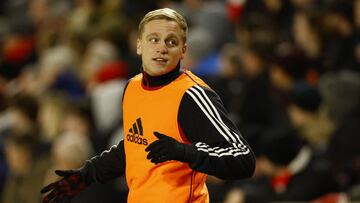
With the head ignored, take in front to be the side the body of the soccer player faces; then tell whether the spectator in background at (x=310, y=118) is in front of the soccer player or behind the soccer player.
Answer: behind

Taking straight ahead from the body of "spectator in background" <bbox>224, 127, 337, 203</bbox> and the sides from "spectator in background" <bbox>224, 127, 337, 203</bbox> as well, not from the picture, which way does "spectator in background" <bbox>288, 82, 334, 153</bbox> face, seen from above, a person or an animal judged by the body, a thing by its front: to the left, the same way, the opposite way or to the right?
the same way

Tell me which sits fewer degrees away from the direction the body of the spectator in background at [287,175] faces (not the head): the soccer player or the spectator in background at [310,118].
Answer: the soccer player

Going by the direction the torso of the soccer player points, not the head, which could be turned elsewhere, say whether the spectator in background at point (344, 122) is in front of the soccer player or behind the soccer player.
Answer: behind

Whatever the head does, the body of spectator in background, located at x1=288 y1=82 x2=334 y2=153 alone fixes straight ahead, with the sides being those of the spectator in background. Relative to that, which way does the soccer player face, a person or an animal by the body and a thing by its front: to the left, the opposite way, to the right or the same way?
the same way

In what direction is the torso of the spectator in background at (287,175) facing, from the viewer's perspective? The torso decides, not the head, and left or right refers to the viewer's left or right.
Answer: facing the viewer and to the left of the viewer

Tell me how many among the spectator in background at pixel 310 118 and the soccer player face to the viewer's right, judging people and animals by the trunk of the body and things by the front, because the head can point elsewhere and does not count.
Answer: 0

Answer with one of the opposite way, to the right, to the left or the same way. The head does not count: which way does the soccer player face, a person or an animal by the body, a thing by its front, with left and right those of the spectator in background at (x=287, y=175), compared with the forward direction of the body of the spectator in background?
the same way
